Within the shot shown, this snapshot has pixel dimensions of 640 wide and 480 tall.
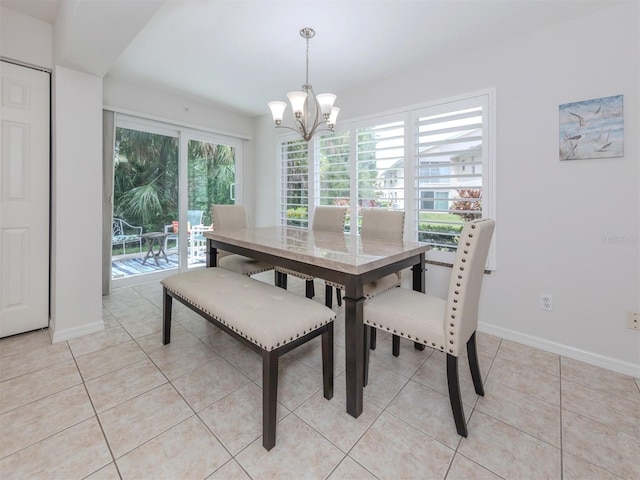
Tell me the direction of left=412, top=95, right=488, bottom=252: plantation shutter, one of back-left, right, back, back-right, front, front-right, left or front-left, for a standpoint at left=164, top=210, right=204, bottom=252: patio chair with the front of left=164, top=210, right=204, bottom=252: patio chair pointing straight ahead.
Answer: left

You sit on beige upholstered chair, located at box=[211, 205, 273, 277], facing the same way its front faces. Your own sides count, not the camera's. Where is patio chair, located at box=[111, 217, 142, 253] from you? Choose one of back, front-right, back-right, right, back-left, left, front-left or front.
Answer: back

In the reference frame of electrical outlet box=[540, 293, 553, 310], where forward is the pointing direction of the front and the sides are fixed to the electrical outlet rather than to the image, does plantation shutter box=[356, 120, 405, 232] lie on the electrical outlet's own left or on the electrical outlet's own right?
on the electrical outlet's own right

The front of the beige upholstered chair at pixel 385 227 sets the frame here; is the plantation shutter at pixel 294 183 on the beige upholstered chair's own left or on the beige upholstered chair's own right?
on the beige upholstered chair's own right

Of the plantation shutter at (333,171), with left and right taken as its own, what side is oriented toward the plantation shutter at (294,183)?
right

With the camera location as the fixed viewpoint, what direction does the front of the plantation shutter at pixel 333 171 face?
facing the viewer and to the left of the viewer

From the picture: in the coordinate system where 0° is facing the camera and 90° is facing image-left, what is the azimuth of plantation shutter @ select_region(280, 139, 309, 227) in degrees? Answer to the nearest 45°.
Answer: approximately 45°
